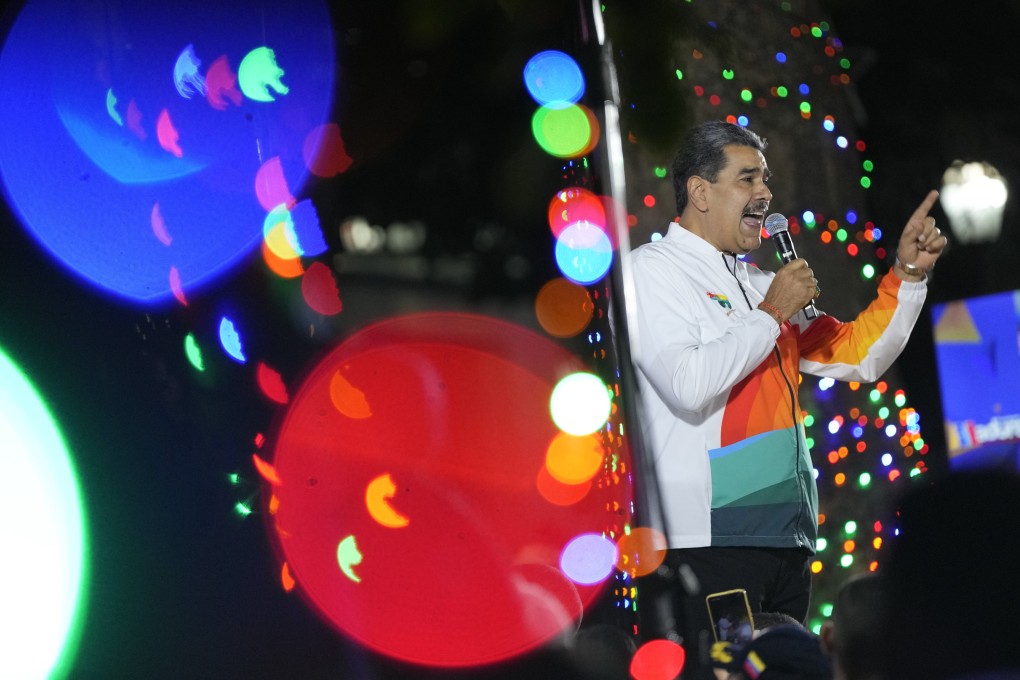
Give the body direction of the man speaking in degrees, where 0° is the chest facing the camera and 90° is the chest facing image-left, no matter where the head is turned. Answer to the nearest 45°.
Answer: approximately 315°

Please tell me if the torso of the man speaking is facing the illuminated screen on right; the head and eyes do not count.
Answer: no
